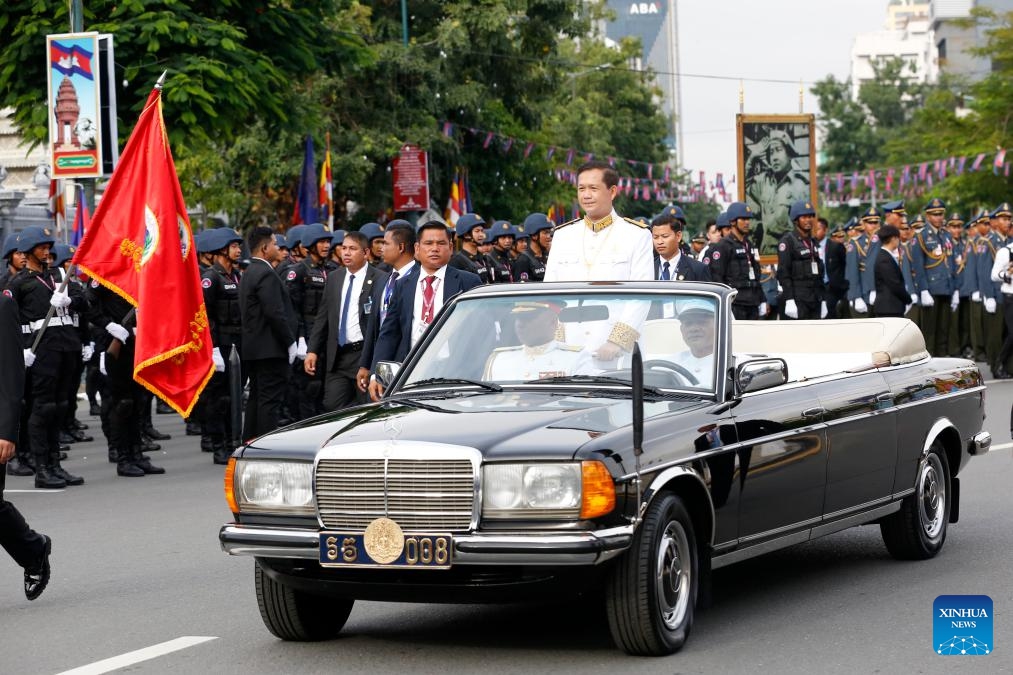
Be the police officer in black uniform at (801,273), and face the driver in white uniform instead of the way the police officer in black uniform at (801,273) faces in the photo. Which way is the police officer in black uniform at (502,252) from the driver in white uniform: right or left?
right

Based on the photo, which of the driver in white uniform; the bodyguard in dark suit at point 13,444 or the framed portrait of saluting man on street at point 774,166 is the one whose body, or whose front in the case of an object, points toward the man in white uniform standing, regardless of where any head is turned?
the framed portrait of saluting man on street

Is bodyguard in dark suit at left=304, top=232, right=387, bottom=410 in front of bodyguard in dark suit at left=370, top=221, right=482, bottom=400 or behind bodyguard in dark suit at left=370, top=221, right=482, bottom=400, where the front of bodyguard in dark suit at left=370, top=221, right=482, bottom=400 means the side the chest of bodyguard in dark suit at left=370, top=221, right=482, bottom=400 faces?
behind

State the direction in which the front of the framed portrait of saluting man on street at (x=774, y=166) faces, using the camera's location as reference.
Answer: facing the viewer

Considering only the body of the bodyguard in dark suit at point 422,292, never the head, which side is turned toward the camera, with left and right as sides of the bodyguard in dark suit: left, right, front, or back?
front

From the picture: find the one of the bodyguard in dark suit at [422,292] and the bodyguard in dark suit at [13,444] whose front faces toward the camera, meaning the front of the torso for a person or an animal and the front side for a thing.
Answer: the bodyguard in dark suit at [422,292]

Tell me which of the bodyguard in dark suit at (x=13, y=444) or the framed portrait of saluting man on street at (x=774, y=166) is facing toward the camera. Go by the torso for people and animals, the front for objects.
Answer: the framed portrait of saluting man on street

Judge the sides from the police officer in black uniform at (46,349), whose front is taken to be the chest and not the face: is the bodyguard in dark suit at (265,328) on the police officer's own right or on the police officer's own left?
on the police officer's own left

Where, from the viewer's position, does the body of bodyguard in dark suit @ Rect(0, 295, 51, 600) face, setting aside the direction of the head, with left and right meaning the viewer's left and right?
facing to the left of the viewer

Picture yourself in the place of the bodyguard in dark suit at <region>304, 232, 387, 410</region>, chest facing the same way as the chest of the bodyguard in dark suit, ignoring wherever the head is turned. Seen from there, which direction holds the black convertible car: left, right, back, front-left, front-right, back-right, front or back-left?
front-left

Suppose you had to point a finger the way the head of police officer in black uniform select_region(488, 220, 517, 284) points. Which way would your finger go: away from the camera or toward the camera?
toward the camera

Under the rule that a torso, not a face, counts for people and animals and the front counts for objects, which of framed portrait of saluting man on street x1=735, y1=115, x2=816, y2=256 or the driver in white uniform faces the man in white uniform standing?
the framed portrait of saluting man on street

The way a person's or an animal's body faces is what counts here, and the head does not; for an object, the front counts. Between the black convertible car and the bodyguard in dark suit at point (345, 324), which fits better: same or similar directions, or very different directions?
same or similar directions

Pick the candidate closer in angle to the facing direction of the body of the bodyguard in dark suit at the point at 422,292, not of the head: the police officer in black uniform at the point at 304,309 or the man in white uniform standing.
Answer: the man in white uniform standing

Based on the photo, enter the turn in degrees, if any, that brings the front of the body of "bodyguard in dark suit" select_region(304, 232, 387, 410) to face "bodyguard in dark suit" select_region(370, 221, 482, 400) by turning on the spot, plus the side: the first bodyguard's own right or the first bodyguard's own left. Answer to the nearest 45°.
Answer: approximately 45° to the first bodyguard's own left

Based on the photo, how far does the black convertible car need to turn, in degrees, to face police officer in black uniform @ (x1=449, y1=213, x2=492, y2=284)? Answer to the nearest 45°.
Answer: approximately 135° to its right
